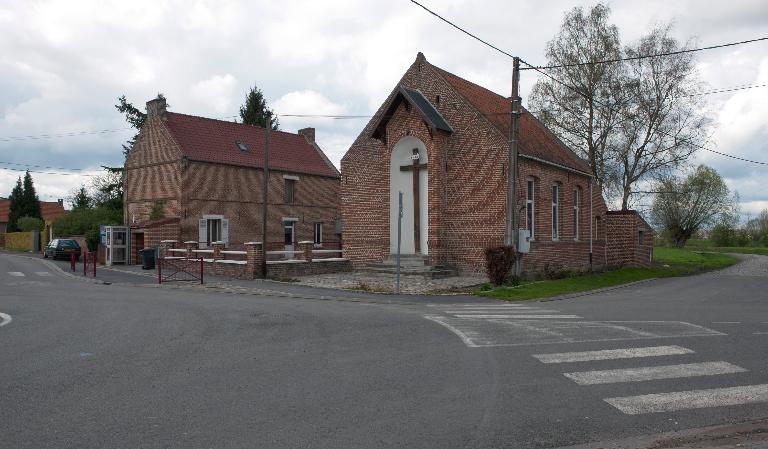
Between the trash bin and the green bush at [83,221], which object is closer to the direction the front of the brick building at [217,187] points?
the trash bin

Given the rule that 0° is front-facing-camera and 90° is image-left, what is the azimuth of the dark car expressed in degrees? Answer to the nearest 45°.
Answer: approximately 45°

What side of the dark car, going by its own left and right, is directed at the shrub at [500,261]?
back
